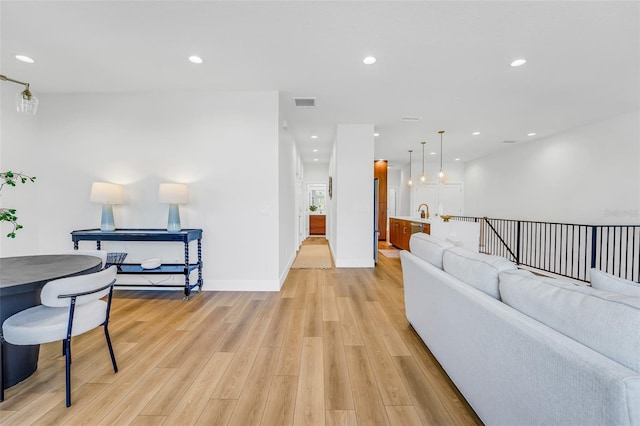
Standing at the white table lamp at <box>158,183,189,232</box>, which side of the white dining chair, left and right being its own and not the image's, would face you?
right

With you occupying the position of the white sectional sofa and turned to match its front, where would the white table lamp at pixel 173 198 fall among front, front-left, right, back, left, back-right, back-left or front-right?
back-left

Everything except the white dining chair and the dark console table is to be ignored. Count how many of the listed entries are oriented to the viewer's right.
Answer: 0

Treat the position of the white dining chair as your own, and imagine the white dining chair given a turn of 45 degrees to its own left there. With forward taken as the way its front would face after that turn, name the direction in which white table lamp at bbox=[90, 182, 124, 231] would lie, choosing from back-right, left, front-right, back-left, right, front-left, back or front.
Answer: right

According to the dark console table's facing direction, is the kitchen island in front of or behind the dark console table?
behind

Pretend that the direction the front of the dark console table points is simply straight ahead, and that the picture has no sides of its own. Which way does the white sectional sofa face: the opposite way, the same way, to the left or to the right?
to the left

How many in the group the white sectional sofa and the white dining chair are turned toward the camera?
0

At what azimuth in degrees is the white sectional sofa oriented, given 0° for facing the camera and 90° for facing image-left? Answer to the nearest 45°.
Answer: approximately 225°

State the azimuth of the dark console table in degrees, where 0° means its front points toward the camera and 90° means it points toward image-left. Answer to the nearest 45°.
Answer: approximately 45°

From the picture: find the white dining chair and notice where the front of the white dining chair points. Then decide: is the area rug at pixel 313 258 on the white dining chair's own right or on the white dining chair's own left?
on the white dining chair's own right

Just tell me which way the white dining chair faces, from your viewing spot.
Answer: facing away from the viewer and to the left of the viewer

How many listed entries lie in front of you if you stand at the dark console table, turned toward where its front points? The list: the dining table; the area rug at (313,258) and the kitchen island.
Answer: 1
